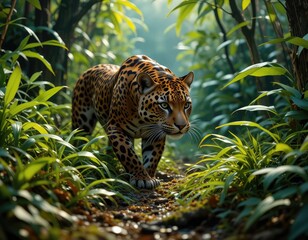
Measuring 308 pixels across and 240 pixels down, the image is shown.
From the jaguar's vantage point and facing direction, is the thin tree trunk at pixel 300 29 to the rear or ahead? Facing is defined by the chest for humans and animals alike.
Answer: ahead

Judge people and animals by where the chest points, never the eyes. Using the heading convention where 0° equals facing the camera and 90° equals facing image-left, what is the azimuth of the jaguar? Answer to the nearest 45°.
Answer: approximately 315°
